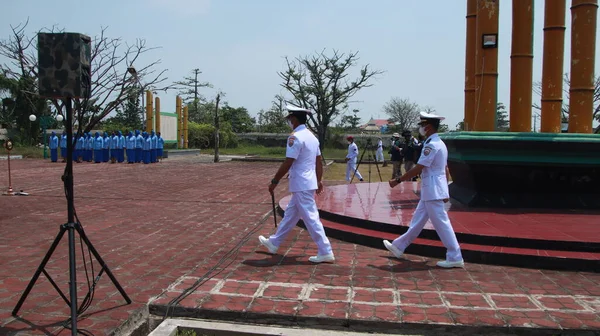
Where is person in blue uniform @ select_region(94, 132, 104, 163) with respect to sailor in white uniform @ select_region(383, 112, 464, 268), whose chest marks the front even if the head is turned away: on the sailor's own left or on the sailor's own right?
on the sailor's own right

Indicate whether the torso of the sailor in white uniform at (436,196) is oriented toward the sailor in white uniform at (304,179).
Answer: yes

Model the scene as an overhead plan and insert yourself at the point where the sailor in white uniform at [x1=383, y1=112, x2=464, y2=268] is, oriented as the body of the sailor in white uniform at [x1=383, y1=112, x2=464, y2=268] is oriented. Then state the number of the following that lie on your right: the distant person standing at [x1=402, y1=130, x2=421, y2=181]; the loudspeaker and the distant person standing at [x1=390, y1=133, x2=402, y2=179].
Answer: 2

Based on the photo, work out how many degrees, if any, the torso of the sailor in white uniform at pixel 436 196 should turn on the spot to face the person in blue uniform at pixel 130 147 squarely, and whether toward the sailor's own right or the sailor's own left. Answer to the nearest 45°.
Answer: approximately 45° to the sailor's own right

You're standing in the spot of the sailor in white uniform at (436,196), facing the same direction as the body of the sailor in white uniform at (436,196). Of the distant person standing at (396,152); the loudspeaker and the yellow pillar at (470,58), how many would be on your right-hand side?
2

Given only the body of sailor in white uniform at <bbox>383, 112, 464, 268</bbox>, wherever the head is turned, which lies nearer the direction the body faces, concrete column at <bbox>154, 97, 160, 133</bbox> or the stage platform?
the concrete column

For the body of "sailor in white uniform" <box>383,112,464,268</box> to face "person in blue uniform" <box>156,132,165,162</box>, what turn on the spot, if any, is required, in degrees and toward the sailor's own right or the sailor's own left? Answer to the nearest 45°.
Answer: approximately 45° to the sailor's own right

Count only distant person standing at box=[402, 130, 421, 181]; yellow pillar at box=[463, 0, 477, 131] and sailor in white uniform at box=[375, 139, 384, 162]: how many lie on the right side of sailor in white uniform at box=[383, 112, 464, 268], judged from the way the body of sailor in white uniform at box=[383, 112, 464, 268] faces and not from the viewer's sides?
3

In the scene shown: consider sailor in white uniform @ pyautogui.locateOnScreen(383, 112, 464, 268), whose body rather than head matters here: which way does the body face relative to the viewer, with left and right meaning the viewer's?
facing to the left of the viewer

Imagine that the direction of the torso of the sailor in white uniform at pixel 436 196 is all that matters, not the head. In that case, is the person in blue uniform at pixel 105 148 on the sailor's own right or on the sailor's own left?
on the sailor's own right

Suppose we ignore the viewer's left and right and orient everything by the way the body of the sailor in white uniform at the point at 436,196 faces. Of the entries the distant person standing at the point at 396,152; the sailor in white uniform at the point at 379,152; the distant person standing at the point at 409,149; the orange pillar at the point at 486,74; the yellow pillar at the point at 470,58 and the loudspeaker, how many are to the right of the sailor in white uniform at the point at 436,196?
5

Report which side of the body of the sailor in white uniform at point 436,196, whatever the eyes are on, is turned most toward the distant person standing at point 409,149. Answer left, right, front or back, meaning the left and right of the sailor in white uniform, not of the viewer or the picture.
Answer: right

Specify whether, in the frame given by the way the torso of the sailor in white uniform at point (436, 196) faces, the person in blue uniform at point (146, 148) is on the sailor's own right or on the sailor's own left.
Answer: on the sailor's own right

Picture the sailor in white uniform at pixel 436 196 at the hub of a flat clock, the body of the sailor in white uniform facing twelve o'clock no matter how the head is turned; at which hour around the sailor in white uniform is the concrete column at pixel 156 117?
The concrete column is roughly at 2 o'clock from the sailor in white uniform.
